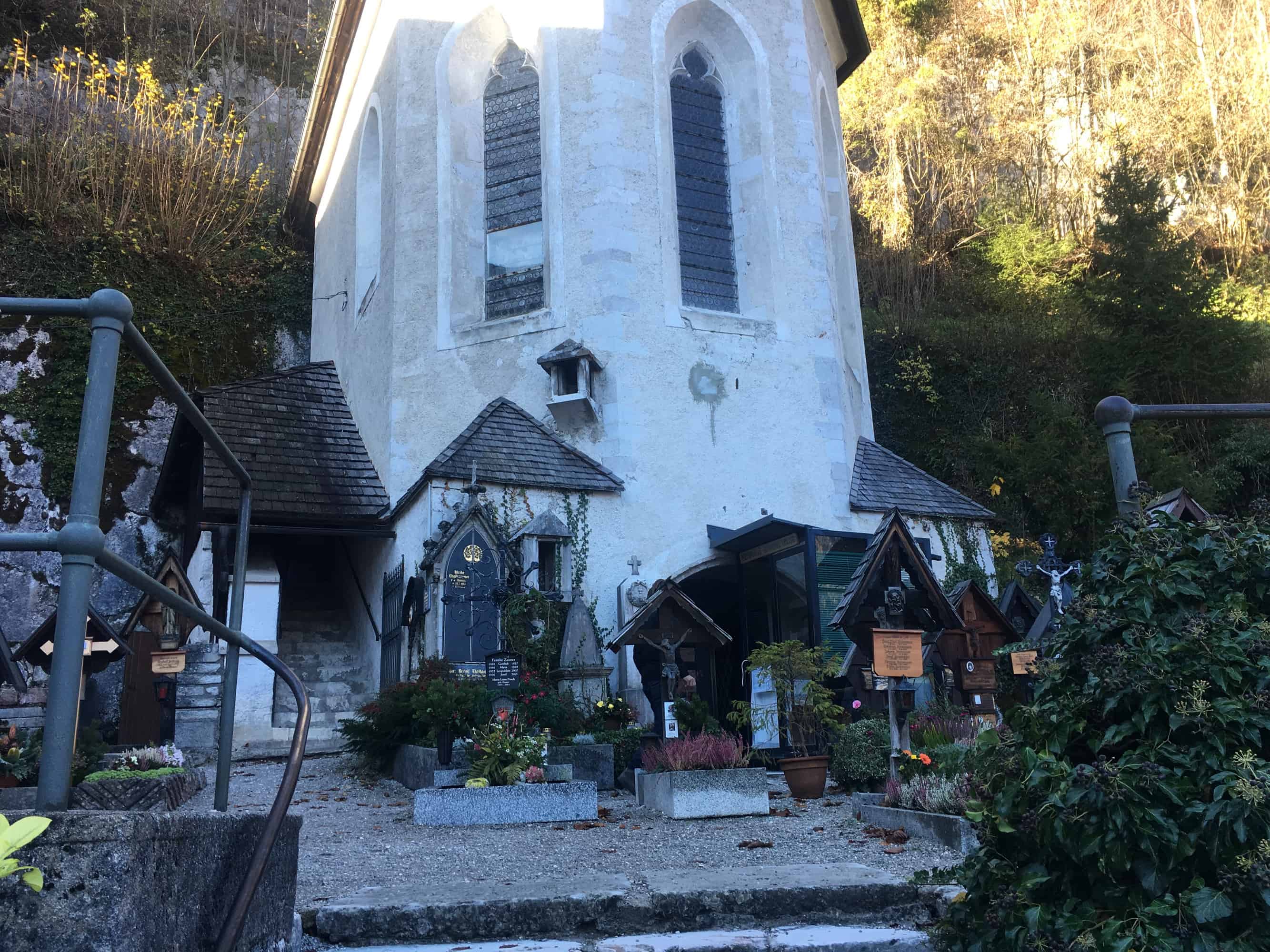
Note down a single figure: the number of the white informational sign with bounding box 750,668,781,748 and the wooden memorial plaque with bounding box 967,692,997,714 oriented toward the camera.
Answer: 2

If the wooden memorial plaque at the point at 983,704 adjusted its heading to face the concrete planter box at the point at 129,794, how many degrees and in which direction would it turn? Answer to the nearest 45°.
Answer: approximately 45° to its right

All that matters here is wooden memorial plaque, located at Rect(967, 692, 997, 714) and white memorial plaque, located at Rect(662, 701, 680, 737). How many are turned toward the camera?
2

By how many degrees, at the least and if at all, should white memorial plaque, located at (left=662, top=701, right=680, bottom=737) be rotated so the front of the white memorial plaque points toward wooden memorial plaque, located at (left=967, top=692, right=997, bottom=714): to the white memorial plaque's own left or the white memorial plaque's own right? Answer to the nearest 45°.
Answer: approximately 90° to the white memorial plaque's own left

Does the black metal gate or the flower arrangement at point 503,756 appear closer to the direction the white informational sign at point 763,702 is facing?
the flower arrangement

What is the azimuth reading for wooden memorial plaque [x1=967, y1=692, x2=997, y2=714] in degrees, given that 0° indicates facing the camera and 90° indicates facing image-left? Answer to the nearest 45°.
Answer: approximately 0°

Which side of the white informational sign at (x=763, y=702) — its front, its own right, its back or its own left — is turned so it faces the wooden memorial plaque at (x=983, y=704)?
left

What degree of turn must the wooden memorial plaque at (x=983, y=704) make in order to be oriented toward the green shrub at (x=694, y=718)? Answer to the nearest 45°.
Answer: approximately 90° to its right

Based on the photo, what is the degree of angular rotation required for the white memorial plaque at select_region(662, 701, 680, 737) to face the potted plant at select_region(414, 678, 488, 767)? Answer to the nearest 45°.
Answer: approximately 90° to its right

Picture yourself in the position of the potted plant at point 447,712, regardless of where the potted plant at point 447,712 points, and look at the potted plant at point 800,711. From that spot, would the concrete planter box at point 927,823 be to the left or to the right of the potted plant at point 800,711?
right
